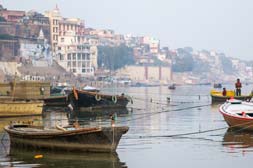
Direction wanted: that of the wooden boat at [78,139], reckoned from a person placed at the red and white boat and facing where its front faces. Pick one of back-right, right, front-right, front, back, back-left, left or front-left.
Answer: front-left

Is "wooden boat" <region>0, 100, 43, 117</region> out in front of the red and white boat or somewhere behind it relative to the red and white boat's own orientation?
in front

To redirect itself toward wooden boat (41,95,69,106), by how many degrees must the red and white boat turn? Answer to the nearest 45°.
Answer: approximately 45° to its right

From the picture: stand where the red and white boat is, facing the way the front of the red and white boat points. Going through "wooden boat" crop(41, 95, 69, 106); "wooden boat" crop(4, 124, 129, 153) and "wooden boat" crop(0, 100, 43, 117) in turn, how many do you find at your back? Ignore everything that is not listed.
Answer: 0

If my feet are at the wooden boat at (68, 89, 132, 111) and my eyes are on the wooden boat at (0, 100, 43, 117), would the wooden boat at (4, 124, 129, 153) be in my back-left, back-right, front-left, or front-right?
front-left

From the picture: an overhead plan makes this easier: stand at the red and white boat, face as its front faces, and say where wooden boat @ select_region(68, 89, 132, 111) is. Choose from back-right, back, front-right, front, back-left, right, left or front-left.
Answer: front-right

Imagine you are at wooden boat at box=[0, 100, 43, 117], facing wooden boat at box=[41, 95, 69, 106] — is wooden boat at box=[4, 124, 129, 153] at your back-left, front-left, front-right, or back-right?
back-right

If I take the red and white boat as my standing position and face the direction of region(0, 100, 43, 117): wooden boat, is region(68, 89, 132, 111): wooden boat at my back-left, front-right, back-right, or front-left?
front-right

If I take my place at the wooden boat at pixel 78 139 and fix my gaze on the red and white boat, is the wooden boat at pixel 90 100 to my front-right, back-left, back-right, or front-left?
front-left

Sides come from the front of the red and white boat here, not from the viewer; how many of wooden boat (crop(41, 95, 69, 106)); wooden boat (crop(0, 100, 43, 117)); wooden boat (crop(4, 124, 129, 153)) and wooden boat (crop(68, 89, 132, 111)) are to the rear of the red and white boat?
0

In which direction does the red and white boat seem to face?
to the viewer's left
